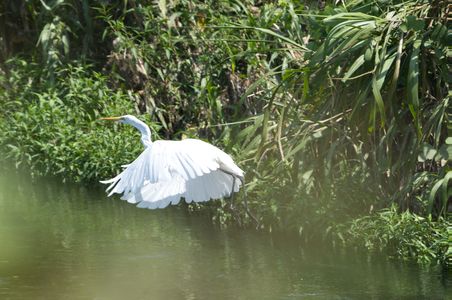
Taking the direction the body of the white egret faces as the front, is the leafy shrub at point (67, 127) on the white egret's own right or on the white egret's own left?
on the white egret's own right

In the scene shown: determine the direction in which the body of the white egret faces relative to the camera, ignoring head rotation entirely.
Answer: to the viewer's left

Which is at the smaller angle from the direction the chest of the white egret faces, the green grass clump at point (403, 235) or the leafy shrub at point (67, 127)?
the leafy shrub

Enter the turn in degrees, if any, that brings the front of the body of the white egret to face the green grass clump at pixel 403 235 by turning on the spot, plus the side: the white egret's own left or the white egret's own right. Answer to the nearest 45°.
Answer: approximately 180°
